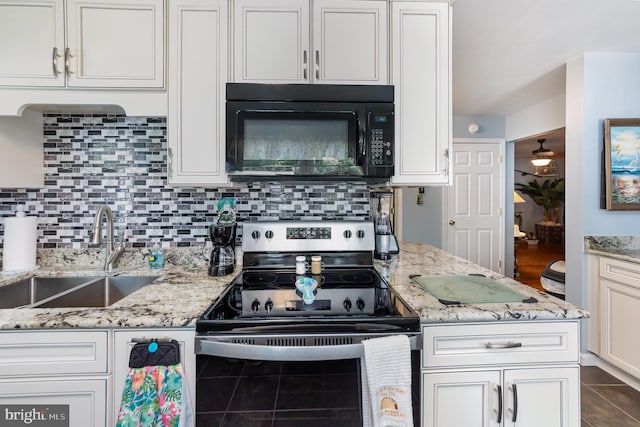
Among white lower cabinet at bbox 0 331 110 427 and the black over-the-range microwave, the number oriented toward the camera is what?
2

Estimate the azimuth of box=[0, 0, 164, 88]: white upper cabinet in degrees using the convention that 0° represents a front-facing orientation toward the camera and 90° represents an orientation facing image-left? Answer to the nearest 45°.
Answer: approximately 0°

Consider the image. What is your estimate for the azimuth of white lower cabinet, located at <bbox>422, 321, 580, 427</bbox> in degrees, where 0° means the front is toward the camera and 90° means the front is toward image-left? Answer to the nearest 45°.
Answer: approximately 0°

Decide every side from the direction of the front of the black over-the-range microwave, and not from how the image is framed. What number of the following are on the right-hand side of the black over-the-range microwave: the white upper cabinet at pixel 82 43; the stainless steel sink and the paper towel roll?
3
